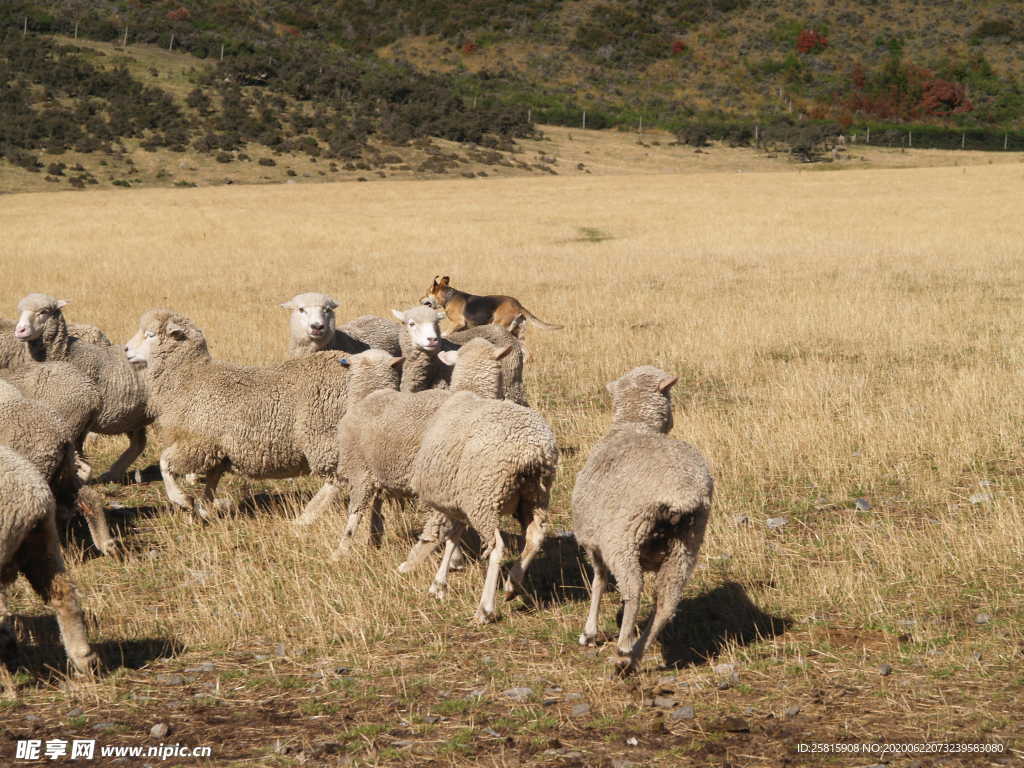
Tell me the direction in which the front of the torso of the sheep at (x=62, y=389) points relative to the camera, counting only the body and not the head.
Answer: to the viewer's left

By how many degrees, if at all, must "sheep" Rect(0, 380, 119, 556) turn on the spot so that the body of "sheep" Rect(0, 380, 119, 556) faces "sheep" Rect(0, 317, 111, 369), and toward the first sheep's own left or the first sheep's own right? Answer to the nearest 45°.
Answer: approximately 90° to the first sheep's own right

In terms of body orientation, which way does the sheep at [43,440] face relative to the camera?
to the viewer's left

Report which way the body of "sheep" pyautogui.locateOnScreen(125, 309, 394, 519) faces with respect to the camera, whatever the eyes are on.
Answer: to the viewer's left

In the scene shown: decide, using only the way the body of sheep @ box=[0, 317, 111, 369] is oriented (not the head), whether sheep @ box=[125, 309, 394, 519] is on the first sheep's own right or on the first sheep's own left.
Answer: on the first sheep's own left

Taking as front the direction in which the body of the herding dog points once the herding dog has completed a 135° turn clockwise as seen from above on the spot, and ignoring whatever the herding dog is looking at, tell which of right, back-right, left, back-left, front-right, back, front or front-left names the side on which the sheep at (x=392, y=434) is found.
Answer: back-right

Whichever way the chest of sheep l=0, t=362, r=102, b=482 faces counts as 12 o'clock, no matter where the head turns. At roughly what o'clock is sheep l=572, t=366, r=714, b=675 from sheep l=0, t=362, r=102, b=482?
sheep l=572, t=366, r=714, b=675 is roughly at 8 o'clock from sheep l=0, t=362, r=102, b=482.

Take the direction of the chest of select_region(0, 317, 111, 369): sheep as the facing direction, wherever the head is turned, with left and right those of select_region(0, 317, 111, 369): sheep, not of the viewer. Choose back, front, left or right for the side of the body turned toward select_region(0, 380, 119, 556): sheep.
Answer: left

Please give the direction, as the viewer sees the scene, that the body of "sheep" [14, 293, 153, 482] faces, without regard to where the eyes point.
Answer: to the viewer's left

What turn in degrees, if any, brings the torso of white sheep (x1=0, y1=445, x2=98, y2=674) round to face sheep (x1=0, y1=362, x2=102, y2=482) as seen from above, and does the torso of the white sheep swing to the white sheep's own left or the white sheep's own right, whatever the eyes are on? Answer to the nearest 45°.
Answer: approximately 90° to the white sheep's own right

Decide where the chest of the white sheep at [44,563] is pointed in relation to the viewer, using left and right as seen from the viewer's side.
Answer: facing to the left of the viewer

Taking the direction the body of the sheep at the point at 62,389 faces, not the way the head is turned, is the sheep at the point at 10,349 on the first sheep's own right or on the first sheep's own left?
on the first sheep's own right

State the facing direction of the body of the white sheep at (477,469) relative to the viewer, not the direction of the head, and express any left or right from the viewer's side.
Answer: facing away from the viewer and to the left of the viewer

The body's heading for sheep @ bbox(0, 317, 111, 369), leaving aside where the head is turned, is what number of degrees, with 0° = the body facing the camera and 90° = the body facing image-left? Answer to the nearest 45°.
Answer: approximately 90°
